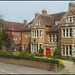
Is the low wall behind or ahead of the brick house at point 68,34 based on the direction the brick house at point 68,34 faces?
ahead

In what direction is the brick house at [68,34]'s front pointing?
toward the camera
